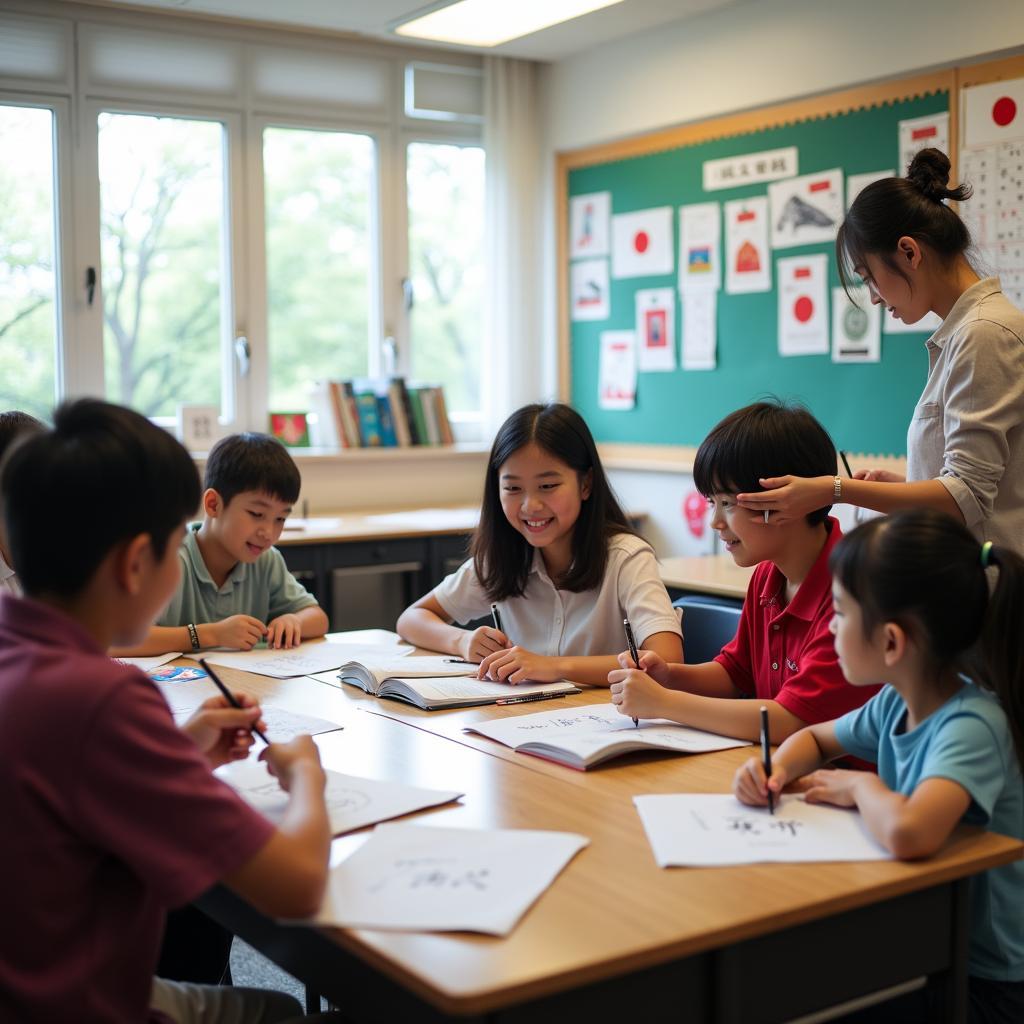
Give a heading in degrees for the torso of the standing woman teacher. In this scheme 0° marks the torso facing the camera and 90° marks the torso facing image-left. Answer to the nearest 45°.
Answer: approximately 90°

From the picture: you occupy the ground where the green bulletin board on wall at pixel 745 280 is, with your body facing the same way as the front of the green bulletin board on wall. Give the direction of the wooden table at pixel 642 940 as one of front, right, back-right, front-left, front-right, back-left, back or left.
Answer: front-left

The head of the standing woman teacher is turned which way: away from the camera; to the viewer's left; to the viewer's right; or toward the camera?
to the viewer's left

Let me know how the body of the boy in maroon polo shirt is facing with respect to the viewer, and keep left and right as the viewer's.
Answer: facing away from the viewer and to the right of the viewer

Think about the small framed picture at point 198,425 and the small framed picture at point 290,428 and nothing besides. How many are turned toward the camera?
2

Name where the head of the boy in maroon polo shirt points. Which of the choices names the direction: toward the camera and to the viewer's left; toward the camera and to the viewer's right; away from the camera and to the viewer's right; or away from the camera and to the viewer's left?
away from the camera and to the viewer's right

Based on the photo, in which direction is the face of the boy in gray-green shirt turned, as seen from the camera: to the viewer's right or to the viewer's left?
to the viewer's right

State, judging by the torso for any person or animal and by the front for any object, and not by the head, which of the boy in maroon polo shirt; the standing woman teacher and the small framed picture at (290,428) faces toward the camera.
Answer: the small framed picture

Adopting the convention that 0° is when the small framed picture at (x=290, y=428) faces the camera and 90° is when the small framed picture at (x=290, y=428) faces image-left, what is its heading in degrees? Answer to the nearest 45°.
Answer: approximately 0°

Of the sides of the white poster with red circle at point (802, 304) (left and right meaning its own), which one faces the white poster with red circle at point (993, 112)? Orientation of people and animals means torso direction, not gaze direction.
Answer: left
